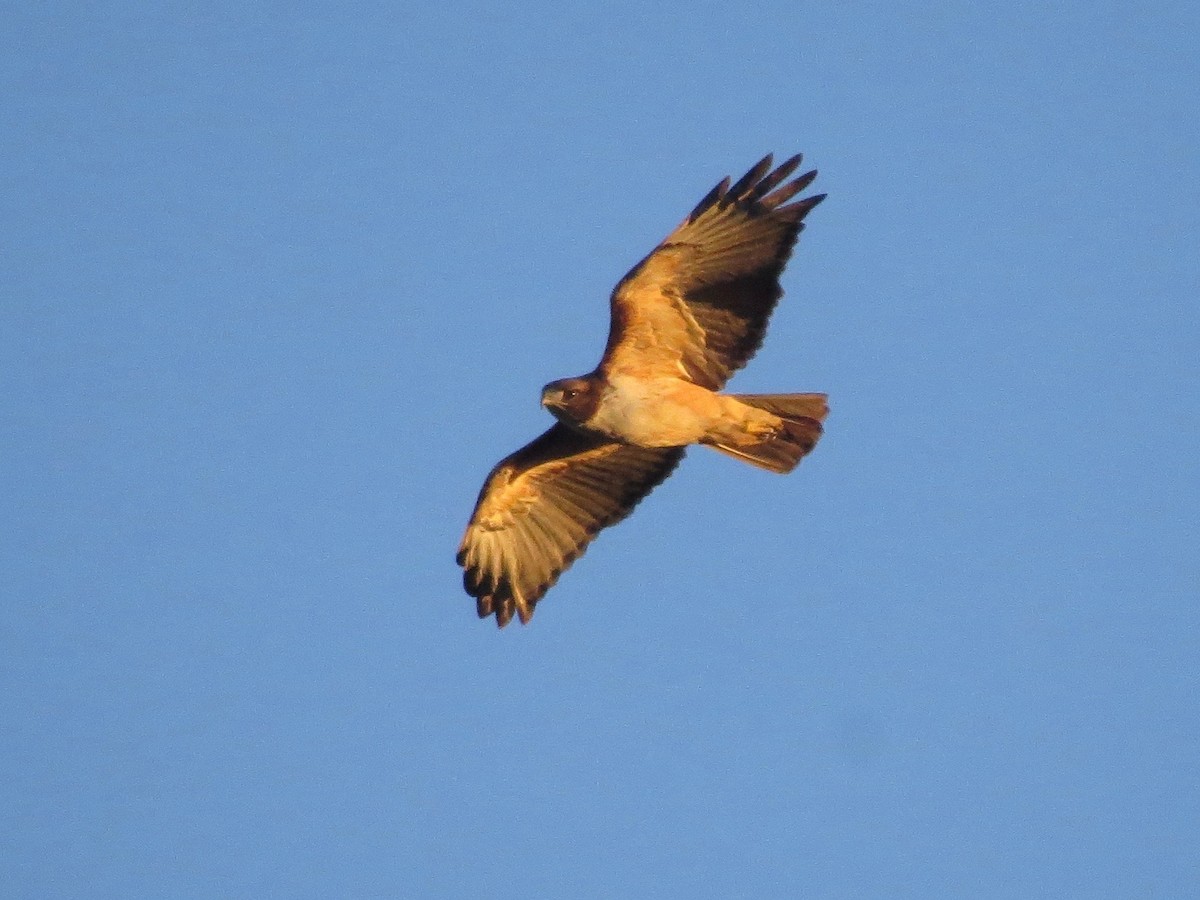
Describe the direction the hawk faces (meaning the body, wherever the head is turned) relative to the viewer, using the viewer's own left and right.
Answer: facing to the left of the viewer
